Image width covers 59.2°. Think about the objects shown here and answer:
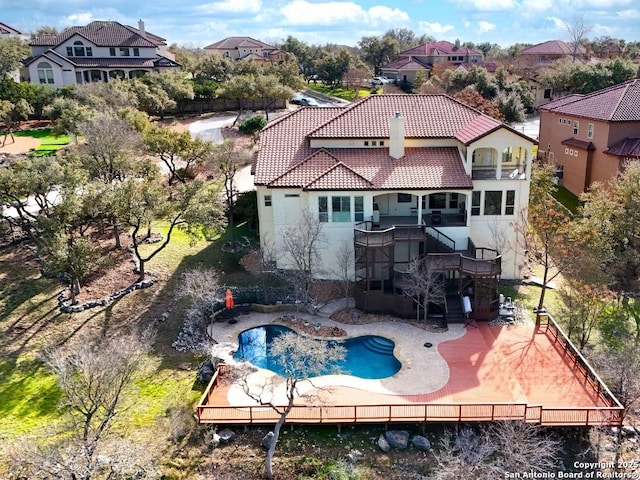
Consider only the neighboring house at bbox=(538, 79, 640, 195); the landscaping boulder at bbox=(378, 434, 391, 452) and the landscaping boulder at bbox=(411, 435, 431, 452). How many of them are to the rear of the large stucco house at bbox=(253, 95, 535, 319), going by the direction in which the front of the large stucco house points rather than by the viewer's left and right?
2

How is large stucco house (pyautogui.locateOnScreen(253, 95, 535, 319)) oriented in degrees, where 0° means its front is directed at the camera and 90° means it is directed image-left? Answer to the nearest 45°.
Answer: approximately 180°

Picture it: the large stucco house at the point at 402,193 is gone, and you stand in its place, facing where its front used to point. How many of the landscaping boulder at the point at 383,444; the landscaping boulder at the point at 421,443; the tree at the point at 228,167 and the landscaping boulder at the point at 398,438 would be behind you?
3

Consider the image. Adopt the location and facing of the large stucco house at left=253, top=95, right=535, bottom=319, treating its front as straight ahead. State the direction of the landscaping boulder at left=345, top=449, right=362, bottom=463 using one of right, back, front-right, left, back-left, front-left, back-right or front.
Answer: back

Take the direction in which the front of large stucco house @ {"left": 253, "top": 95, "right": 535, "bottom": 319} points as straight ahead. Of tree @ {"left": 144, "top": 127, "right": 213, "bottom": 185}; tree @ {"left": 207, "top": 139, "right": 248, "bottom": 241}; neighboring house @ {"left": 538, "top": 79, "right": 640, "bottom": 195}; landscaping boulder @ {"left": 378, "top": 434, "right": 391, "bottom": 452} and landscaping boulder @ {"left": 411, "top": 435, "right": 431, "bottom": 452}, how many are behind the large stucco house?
2

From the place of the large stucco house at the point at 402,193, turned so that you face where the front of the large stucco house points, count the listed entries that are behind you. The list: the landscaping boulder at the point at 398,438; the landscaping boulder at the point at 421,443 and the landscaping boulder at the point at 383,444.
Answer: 3

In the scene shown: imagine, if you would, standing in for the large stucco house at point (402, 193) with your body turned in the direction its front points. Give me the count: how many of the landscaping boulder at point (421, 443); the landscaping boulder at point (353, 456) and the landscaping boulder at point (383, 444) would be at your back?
3

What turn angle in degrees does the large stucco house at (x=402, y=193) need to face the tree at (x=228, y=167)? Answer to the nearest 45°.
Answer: approximately 45° to its left

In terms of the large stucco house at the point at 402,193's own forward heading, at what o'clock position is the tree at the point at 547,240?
The tree is roughly at 3 o'clock from the large stucco house.

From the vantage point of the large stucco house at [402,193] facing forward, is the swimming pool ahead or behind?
behind

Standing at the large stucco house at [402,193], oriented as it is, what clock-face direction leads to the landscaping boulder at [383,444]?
The landscaping boulder is roughly at 6 o'clock from the large stucco house.

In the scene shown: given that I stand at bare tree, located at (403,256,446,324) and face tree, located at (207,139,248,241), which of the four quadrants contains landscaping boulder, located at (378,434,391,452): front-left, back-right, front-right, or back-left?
back-left

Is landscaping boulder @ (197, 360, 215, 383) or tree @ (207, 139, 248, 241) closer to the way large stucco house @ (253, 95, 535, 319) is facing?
the tree

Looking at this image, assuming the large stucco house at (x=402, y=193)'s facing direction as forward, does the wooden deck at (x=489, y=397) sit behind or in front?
behind

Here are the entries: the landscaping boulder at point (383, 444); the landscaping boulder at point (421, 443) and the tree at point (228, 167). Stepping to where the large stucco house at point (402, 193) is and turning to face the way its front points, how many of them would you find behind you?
2

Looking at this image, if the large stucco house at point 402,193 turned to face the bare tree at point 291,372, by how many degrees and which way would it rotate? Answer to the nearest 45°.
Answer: approximately 180°
